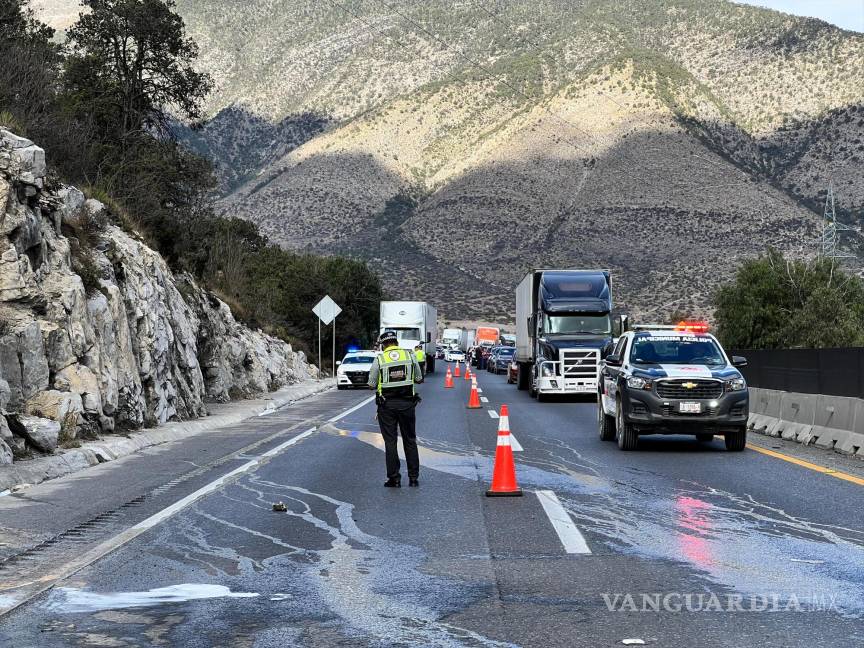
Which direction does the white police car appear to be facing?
toward the camera

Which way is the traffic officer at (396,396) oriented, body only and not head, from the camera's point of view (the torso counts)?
away from the camera

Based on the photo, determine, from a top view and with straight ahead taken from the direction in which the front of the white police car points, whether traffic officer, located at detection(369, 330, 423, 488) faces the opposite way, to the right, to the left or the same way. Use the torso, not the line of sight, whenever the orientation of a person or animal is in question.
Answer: the opposite way

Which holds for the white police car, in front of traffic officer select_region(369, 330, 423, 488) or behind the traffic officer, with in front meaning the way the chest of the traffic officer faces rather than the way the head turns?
in front

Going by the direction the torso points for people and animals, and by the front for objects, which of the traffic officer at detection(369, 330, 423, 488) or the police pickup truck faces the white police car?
the traffic officer

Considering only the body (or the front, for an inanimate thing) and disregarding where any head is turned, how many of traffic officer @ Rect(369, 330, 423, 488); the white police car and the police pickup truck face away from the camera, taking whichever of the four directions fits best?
1

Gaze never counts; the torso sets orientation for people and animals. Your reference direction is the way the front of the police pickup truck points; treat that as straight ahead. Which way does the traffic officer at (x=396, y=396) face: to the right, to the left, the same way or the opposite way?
the opposite way

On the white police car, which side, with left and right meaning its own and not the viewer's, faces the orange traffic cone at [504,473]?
front

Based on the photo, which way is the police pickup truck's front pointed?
toward the camera

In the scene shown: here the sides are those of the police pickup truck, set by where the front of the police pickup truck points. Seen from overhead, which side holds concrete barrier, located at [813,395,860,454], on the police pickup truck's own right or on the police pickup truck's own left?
on the police pickup truck's own left

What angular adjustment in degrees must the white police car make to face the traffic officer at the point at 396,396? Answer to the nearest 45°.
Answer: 0° — it already faces them

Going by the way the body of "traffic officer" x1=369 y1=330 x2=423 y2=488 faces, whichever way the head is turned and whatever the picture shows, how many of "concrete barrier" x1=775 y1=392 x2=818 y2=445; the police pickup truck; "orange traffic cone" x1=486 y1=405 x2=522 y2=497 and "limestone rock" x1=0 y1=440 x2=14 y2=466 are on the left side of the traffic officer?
1

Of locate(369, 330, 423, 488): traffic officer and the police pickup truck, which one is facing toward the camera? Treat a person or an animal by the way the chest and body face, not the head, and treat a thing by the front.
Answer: the police pickup truck

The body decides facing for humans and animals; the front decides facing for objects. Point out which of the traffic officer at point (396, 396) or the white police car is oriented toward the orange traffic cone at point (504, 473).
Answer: the white police car

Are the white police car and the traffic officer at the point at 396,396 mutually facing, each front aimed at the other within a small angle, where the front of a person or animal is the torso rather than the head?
yes
